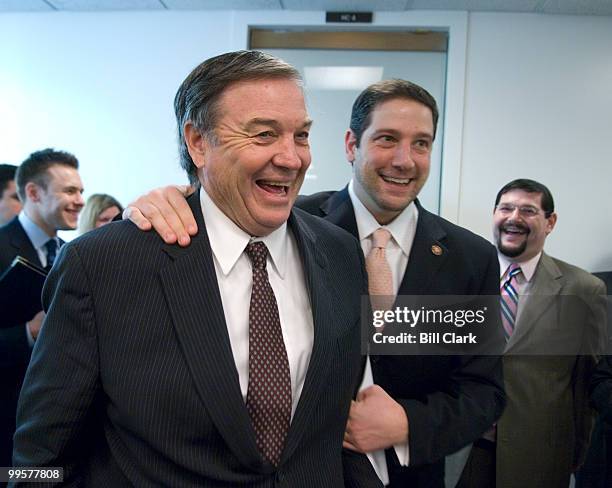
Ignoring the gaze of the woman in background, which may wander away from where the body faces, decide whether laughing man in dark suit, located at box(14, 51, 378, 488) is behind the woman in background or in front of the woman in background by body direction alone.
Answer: in front

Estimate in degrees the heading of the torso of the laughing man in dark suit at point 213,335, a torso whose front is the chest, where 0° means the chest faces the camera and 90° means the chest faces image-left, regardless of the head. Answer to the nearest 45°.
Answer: approximately 315°

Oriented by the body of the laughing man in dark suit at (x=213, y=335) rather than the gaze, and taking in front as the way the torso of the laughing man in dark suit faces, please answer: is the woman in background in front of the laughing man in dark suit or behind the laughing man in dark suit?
behind

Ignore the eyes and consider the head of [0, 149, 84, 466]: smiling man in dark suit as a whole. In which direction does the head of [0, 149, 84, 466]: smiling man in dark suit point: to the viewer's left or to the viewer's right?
to the viewer's right

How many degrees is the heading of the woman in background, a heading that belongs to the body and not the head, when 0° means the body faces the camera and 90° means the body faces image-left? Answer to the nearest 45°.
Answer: approximately 315°

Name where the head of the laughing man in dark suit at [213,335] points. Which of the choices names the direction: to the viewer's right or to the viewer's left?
to the viewer's right

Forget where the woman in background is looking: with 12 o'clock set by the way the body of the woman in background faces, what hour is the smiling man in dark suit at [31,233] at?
The smiling man in dark suit is roughly at 2 o'clock from the woman in background.

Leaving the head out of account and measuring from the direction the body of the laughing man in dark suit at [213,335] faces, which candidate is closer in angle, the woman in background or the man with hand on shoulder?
the man with hand on shoulder

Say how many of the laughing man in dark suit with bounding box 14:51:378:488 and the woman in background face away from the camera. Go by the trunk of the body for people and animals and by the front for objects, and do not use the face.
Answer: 0

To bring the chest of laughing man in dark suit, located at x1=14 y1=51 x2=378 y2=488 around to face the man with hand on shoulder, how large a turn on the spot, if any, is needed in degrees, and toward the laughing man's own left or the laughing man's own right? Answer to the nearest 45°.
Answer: approximately 90° to the laughing man's own left
